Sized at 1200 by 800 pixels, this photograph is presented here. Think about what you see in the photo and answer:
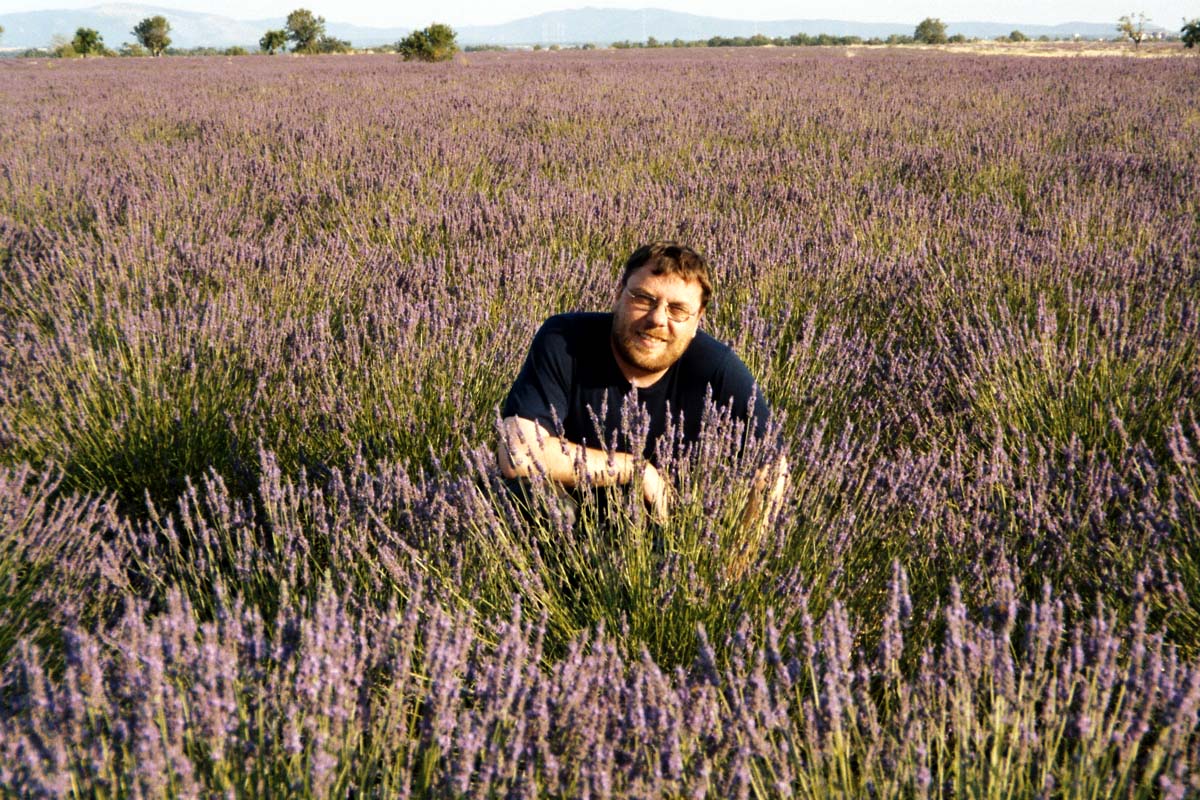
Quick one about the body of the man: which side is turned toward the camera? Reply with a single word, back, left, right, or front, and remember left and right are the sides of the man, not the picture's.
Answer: front

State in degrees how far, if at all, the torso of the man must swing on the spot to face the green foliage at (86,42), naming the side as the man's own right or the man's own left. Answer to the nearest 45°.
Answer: approximately 135° to the man's own right

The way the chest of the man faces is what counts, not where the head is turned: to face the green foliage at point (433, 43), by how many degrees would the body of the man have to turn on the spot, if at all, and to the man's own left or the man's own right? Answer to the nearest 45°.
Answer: approximately 180°

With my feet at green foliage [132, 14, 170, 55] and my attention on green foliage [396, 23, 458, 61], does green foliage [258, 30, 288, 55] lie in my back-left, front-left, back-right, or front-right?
front-left

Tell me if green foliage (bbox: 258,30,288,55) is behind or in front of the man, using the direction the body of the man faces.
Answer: behind

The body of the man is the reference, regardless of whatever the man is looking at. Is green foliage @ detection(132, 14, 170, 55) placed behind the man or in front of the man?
behind

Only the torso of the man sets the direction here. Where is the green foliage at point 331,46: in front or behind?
behind

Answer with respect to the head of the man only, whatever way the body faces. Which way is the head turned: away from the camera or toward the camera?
toward the camera

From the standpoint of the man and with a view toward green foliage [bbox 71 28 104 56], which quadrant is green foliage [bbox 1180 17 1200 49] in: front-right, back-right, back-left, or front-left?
front-right

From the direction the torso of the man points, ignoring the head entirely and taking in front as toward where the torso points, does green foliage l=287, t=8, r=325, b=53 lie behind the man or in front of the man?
behind
